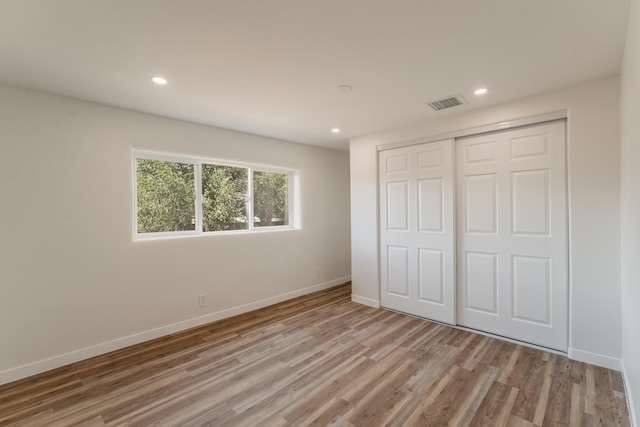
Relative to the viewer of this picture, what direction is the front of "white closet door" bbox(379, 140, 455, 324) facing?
facing the viewer and to the left of the viewer

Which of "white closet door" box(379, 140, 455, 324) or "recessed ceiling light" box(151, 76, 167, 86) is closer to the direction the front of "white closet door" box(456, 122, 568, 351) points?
the recessed ceiling light

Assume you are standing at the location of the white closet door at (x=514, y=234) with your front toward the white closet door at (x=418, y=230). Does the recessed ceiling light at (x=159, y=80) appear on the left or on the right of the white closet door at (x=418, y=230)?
left

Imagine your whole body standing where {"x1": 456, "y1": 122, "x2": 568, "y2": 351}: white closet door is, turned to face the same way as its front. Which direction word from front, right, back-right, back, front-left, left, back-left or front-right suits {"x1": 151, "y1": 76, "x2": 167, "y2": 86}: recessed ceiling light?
front

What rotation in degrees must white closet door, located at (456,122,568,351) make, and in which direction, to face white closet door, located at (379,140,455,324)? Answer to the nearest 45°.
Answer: approximately 45° to its right

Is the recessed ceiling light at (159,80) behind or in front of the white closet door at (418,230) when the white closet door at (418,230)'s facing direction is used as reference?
in front

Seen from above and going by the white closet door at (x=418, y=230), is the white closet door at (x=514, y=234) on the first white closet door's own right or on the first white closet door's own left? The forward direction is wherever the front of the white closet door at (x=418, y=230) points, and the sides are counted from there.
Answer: on the first white closet door's own left

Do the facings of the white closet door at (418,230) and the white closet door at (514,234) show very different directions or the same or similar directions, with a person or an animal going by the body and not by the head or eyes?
same or similar directions

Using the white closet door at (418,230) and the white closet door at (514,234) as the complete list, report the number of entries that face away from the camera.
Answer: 0

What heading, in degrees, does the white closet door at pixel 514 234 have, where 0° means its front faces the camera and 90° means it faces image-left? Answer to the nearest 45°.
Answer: approximately 45°

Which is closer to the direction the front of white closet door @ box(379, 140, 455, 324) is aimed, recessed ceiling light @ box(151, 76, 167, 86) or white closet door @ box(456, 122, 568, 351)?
the recessed ceiling light
